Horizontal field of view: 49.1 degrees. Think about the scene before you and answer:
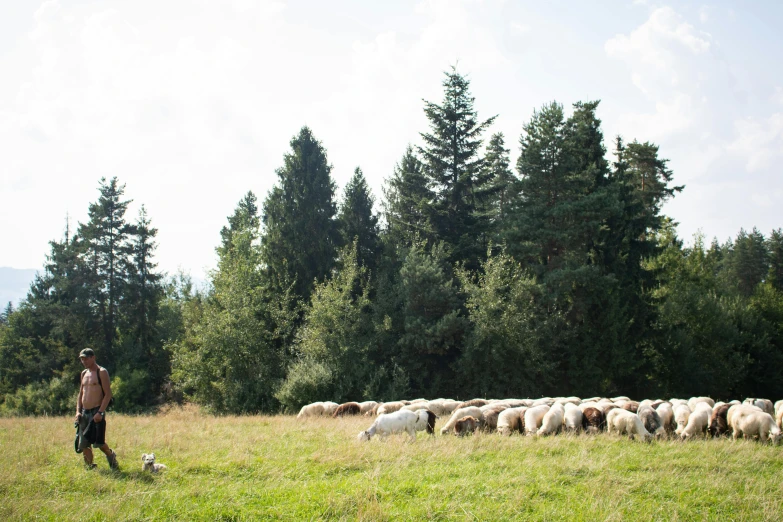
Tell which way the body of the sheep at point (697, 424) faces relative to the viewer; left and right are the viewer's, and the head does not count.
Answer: facing the viewer and to the left of the viewer

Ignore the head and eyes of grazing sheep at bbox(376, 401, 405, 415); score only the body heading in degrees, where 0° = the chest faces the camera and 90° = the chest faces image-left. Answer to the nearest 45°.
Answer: approximately 90°

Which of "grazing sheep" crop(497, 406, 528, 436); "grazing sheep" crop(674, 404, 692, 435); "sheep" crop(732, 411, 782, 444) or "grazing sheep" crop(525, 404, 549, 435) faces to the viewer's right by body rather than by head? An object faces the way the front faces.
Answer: the sheep

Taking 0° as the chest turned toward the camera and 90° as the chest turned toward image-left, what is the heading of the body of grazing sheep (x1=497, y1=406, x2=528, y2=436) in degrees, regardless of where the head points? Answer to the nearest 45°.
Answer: approximately 45°

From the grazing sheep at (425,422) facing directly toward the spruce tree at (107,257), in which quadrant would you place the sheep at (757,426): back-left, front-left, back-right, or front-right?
back-right

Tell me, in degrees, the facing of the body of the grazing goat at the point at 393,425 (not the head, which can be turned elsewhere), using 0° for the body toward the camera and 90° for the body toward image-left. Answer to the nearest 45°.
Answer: approximately 90°

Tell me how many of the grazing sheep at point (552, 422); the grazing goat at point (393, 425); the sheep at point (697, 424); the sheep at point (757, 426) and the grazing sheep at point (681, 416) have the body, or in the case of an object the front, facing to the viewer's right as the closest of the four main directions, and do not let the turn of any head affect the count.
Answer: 1

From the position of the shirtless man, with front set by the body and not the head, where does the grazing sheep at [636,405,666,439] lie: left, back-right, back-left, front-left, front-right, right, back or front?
back-left

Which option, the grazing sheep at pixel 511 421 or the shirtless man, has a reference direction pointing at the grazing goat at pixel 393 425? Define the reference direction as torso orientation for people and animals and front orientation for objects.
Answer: the grazing sheep at pixel 511 421

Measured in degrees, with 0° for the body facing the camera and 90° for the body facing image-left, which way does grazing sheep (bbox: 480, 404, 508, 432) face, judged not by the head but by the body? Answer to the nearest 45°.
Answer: approximately 45°
